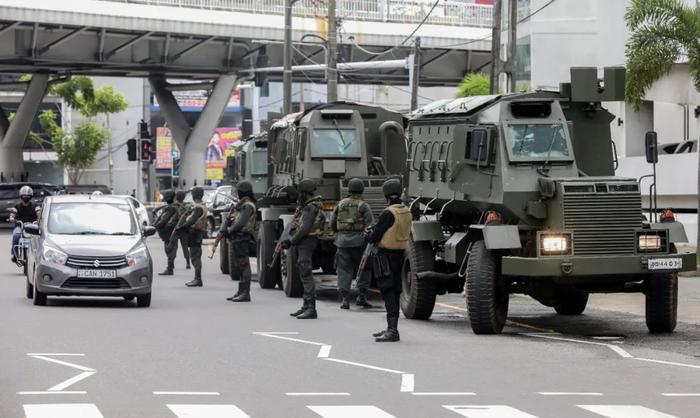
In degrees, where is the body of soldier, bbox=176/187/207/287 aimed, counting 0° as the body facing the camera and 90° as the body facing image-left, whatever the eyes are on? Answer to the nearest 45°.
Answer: approximately 90°

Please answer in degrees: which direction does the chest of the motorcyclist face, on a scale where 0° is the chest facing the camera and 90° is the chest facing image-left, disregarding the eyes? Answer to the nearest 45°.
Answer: approximately 0°

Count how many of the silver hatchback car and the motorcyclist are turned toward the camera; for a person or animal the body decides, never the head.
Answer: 2

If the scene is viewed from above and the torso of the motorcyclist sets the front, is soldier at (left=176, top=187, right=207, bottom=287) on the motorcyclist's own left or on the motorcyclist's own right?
on the motorcyclist's own left

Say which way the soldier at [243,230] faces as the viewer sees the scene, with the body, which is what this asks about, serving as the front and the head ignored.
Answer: to the viewer's left

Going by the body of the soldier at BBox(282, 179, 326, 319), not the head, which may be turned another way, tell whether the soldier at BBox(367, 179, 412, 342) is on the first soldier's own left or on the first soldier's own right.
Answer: on the first soldier's own left
